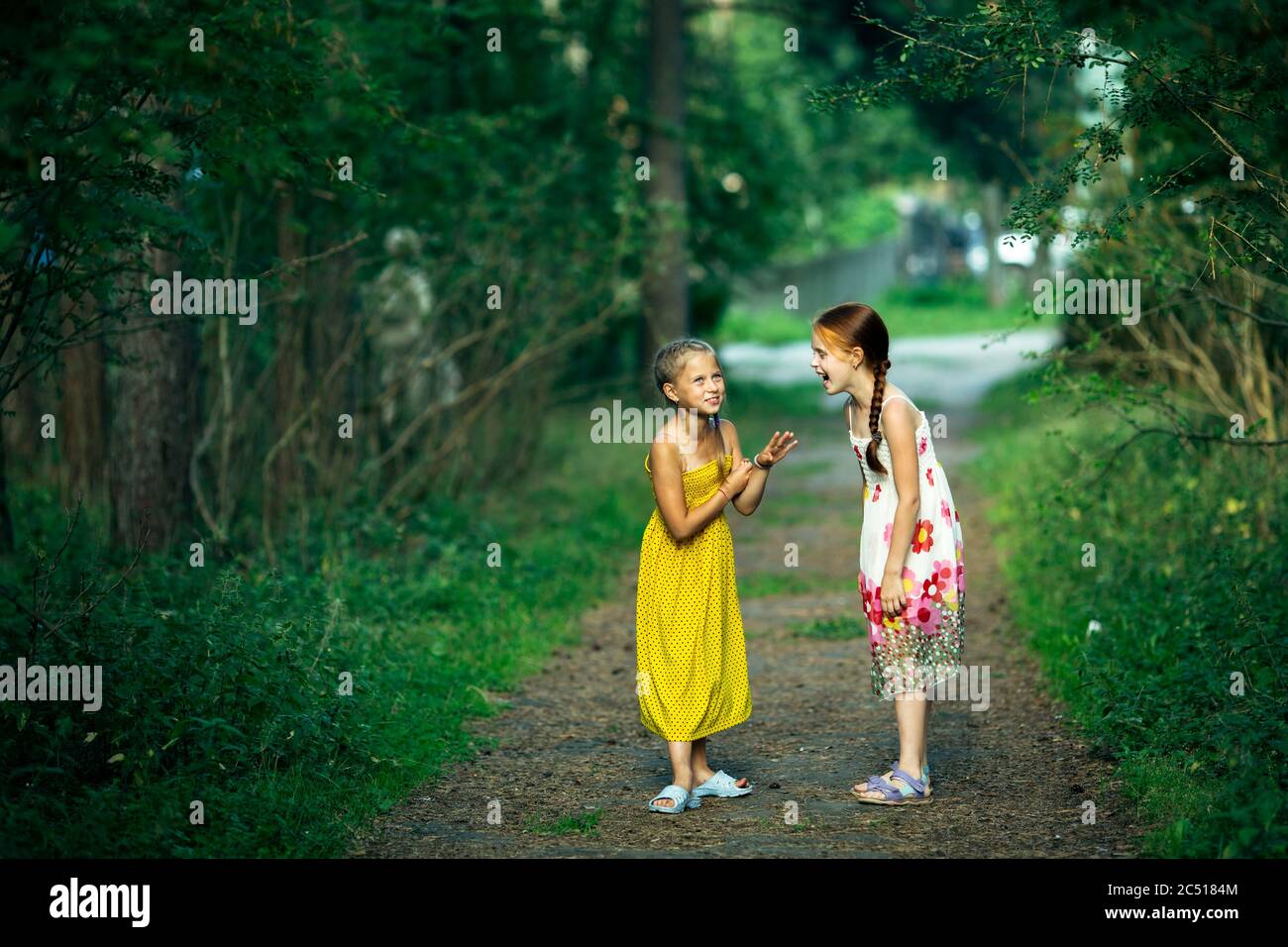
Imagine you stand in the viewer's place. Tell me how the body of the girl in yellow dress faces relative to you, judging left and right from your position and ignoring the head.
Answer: facing the viewer and to the right of the viewer

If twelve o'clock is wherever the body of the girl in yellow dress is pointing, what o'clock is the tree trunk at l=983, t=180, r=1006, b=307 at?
The tree trunk is roughly at 8 o'clock from the girl in yellow dress.

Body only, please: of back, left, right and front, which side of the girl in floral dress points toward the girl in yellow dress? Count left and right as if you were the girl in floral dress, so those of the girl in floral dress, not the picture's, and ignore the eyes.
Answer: front

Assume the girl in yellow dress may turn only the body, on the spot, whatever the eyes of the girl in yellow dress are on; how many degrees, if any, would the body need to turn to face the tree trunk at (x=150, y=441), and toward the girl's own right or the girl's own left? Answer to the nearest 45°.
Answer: approximately 180°

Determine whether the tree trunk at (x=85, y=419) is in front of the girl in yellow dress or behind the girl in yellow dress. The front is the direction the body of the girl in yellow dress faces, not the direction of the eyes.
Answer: behind

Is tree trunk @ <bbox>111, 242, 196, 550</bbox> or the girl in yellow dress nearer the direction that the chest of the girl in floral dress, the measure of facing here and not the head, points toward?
the girl in yellow dress

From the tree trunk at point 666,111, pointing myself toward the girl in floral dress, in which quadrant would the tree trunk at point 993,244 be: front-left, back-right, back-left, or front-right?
back-left

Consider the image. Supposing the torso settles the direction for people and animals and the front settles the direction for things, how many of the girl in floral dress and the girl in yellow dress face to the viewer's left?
1

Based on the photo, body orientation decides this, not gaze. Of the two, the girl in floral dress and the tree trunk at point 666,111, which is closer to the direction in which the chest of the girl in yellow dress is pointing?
the girl in floral dress

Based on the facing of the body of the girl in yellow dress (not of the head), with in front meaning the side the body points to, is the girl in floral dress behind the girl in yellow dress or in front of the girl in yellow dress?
in front

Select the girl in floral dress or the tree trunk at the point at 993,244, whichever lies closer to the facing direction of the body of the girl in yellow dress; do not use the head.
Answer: the girl in floral dress

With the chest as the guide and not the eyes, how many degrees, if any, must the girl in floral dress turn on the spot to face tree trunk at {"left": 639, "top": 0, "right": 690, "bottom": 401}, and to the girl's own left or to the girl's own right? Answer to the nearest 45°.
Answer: approximately 90° to the girl's own right

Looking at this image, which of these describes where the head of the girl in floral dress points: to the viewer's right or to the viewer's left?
to the viewer's left

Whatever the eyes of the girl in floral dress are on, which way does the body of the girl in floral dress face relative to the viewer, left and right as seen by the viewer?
facing to the left of the viewer

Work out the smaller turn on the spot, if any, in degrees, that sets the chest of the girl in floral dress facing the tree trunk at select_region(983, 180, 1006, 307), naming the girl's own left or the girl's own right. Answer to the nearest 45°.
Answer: approximately 90° to the girl's own right
